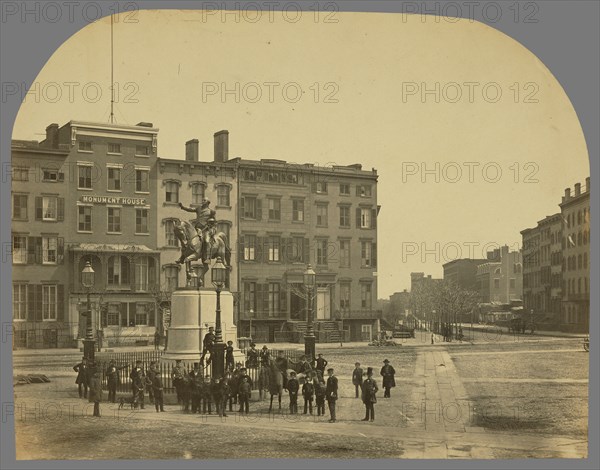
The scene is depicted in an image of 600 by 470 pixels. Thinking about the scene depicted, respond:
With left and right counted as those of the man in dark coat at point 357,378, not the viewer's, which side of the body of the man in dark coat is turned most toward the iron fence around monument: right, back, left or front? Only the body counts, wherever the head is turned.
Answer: right

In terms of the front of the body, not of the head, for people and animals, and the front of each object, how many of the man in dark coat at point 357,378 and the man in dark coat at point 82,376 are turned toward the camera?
2

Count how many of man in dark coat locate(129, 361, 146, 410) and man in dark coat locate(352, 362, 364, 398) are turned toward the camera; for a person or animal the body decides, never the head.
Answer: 2

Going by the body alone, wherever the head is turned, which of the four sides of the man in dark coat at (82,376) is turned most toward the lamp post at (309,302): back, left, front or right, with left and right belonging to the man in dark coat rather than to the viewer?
left

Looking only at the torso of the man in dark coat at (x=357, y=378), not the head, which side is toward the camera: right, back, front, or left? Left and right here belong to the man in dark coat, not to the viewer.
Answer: front

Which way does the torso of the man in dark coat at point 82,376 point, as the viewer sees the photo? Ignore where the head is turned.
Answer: toward the camera

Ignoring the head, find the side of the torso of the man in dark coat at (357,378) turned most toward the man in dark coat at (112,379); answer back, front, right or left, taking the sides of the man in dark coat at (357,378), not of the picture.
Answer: right

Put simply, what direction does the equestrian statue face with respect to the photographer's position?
facing the viewer and to the left of the viewer

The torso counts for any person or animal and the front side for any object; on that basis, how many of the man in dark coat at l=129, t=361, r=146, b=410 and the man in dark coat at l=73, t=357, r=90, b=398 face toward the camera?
2
